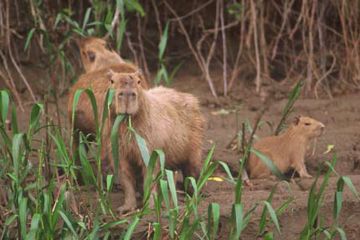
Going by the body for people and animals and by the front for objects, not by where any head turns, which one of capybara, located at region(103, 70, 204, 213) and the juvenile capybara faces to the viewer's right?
the juvenile capybara

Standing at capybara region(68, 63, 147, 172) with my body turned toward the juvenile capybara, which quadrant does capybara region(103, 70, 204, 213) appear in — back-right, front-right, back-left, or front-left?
front-right

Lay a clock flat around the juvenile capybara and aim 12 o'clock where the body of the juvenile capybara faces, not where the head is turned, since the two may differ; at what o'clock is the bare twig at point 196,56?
The bare twig is roughly at 8 o'clock from the juvenile capybara.

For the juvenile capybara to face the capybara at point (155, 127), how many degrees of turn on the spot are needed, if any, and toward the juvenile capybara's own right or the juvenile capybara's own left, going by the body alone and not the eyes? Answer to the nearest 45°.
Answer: approximately 135° to the juvenile capybara's own right

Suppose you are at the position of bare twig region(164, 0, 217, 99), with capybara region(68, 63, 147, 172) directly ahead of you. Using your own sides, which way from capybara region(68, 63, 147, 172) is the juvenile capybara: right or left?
left

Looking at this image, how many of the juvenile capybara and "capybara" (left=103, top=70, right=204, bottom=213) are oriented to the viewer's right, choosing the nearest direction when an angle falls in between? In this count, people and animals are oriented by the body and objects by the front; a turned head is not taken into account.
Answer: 1

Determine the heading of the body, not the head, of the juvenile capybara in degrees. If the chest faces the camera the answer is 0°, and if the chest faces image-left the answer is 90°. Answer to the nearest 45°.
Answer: approximately 270°

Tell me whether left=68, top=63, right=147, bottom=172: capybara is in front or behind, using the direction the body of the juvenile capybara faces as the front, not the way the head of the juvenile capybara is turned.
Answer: behind
